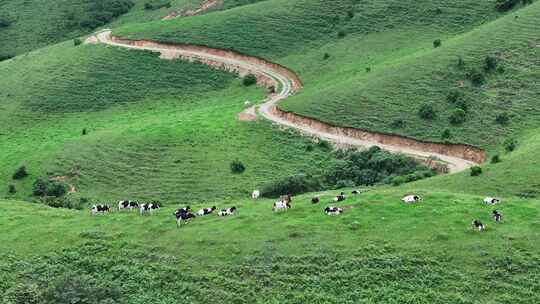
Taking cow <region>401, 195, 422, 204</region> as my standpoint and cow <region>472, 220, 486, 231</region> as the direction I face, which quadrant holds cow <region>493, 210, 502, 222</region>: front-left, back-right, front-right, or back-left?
front-left

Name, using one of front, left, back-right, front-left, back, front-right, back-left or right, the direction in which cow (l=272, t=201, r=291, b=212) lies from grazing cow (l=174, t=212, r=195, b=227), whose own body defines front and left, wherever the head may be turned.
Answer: back

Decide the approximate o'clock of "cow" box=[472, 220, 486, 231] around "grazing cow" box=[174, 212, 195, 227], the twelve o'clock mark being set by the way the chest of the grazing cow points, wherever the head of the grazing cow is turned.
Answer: The cow is roughly at 7 o'clock from the grazing cow.

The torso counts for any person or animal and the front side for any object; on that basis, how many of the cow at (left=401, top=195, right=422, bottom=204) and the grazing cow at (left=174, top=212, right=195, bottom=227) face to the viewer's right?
1

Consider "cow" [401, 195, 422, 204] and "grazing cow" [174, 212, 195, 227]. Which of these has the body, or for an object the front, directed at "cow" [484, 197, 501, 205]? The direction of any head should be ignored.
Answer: "cow" [401, 195, 422, 204]

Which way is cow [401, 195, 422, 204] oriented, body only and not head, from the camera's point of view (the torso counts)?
to the viewer's right

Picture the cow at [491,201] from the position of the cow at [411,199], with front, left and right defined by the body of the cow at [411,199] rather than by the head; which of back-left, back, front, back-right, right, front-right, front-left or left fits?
front

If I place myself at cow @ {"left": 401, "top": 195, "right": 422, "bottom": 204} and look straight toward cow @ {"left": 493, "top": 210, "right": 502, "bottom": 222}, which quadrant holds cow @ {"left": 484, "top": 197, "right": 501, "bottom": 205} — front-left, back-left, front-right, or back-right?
front-left
